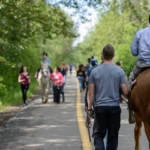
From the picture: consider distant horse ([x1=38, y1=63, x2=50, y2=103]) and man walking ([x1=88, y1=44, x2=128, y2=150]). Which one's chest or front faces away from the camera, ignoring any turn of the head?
the man walking

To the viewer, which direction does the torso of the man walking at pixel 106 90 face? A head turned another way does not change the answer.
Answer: away from the camera

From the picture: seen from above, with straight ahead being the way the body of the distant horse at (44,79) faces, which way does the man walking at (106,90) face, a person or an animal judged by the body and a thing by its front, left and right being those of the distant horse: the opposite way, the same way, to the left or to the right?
the opposite way

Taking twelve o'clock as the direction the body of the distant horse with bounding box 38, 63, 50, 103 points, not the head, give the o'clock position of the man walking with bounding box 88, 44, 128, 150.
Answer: The man walking is roughly at 12 o'clock from the distant horse.

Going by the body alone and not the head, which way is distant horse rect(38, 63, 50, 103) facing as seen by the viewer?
toward the camera

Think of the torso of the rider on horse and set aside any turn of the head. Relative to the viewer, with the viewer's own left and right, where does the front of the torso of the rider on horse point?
facing away from the viewer

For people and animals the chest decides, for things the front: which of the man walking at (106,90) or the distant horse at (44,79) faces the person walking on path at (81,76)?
the man walking

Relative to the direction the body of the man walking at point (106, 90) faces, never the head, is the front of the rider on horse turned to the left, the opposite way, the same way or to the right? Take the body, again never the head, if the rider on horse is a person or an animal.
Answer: the same way

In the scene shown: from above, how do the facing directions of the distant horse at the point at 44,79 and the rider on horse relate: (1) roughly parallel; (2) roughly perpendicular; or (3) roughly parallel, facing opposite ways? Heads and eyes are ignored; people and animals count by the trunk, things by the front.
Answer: roughly parallel, facing opposite ways

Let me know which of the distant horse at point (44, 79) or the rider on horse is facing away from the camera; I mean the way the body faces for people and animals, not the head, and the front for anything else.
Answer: the rider on horse
